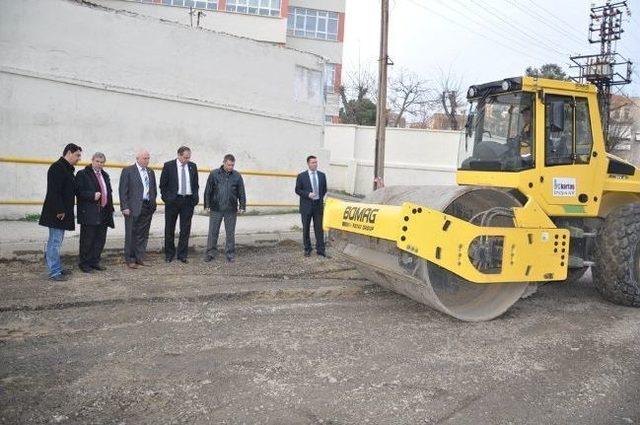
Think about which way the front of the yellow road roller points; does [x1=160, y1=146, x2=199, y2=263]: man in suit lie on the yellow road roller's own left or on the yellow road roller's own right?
on the yellow road roller's own right

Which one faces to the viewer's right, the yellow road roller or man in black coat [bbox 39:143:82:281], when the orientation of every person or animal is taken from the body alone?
the man in black coat

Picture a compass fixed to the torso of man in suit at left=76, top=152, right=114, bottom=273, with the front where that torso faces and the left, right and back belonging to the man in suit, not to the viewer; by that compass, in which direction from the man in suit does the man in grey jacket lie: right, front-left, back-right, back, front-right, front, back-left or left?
left

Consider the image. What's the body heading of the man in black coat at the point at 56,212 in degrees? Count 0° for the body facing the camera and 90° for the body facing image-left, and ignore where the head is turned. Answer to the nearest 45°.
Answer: approximately 270°

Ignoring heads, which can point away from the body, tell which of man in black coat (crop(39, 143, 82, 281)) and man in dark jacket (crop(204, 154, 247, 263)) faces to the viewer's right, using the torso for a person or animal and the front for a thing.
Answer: the man in black coat

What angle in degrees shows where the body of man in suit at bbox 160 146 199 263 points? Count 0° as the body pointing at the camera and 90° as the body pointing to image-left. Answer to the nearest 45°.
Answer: approximately 0°

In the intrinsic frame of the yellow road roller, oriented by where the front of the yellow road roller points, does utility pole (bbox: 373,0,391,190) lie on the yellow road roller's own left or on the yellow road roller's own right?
on the yellow road roller's own right

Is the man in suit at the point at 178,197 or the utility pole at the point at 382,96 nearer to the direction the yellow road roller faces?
the man in suit

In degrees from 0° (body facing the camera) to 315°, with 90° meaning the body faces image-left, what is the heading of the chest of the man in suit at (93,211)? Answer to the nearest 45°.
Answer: approximately 315°

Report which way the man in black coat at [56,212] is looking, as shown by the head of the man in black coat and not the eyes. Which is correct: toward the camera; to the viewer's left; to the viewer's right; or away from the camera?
to the viewer's right

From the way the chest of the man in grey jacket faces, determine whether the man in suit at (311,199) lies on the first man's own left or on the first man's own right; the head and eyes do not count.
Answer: on the first man's own left

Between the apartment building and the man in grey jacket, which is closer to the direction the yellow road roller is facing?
the man in grey jacket

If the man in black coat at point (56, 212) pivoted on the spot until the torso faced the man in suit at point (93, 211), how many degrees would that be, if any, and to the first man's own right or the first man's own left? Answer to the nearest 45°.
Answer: approximately 45° to the first man's own left

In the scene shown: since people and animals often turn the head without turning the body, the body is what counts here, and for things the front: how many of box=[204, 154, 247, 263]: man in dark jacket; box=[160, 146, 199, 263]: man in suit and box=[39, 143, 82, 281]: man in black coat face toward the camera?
2
